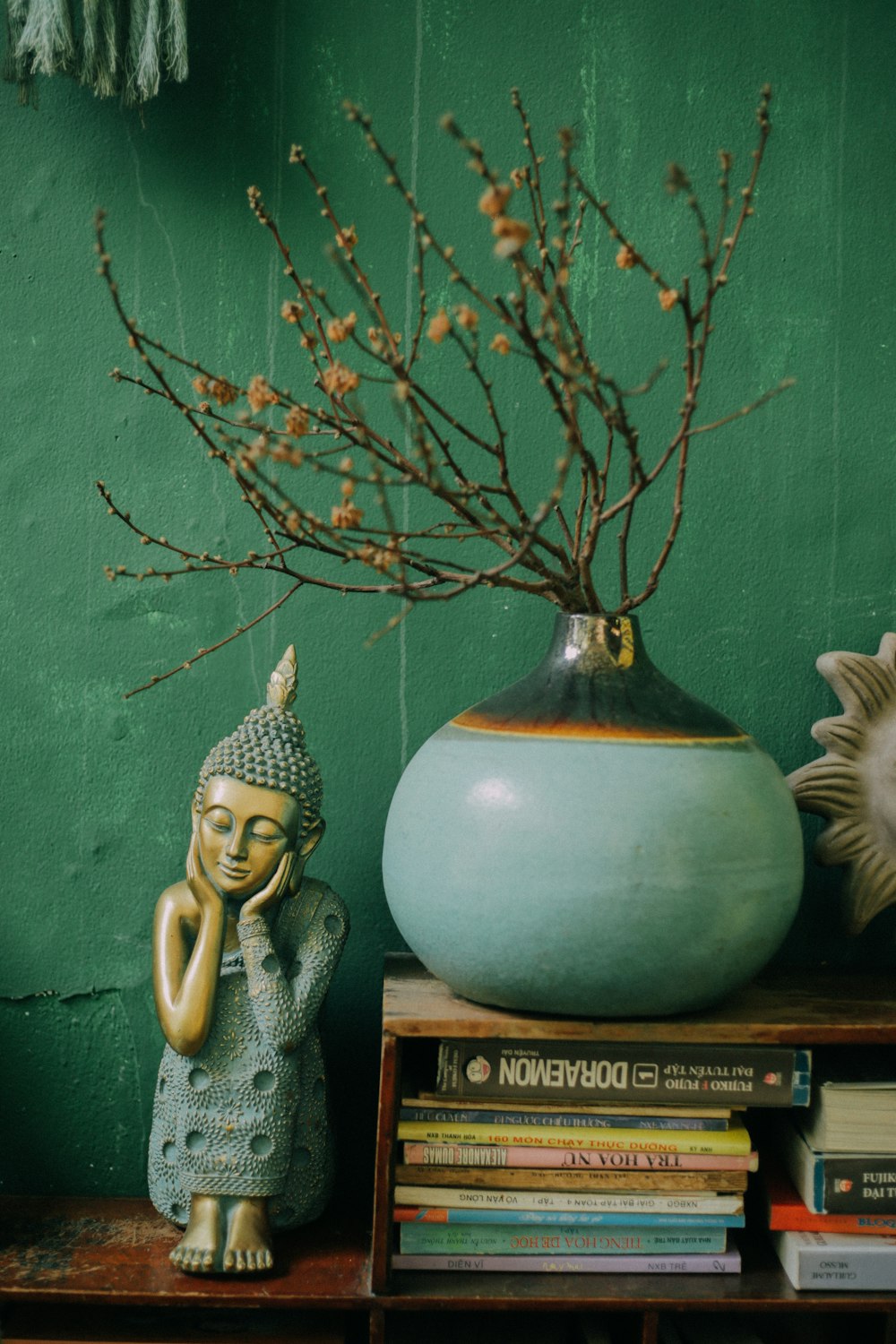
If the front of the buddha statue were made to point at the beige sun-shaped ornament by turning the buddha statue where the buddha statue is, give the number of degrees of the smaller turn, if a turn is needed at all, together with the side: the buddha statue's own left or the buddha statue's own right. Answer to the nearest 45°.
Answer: approximately 90° to the buddha statue's own left

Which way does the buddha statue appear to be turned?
toward the camera

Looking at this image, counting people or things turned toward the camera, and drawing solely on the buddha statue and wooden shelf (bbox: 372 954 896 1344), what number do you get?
2

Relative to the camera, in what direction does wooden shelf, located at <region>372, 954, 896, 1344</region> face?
facing the viewer
